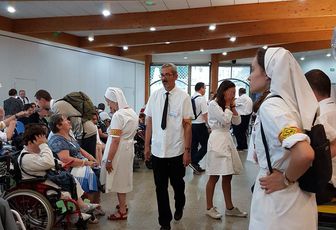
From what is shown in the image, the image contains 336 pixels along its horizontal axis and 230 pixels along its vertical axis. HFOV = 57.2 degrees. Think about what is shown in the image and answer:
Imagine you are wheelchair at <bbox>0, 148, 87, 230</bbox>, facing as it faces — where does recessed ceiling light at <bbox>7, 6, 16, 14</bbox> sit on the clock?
The recessed ceiling light is roughly at 9 o'clock from the wheelchair.

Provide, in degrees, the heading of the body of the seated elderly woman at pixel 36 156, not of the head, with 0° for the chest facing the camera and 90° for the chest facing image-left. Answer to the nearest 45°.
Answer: approximately 270°

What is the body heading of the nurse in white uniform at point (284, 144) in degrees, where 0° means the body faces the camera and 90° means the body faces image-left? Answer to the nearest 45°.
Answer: approximately 90°

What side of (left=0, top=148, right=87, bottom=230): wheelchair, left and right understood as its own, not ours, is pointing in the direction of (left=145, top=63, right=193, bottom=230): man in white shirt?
front

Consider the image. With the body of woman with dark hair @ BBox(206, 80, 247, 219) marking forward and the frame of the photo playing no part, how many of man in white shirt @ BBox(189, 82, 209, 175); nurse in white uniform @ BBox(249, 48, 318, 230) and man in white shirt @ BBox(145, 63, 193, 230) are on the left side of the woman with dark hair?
1

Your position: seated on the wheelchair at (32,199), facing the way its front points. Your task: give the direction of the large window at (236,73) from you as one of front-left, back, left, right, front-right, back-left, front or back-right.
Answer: front-left

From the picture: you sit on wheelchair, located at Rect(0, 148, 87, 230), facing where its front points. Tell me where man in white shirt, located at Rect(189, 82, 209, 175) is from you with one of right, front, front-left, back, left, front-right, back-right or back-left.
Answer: front-left

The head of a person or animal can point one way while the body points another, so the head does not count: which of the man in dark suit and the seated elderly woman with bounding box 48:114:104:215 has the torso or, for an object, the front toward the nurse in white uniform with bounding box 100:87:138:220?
the seated elderly woman

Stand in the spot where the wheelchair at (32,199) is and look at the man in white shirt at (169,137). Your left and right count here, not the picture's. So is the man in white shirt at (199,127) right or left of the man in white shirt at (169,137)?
left

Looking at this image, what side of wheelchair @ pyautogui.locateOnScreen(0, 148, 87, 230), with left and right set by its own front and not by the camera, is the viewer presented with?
right
